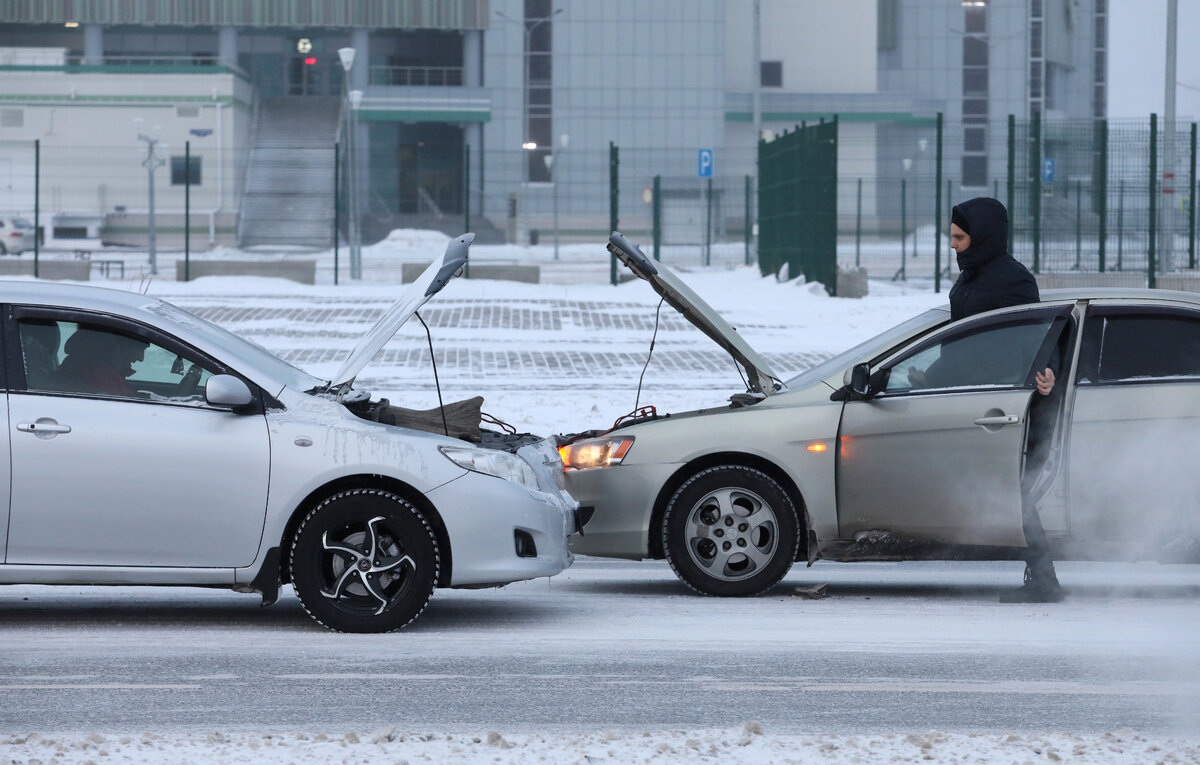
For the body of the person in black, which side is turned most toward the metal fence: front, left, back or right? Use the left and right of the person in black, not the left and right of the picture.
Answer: right

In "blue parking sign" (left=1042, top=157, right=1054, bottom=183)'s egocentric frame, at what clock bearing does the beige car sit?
The beige car is roughly at 12 o'clock from the blue parking sign.

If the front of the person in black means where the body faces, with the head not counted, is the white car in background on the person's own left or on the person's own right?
on the person's own right

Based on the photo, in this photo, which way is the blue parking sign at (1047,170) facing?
toward the camera

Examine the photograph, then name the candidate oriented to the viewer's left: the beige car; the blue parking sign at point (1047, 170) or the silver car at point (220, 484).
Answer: the beige car

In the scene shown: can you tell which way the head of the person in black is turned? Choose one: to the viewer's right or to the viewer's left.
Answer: to the viewer's left

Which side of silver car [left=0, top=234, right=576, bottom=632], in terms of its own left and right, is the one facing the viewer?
right

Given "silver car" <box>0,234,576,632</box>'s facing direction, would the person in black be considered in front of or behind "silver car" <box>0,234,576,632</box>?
in front

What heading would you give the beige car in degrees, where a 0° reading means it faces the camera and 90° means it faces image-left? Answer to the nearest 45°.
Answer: approximately 90°

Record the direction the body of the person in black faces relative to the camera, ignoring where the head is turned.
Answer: to the viewer's left

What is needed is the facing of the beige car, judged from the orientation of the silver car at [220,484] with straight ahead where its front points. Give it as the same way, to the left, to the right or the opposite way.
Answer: the opposite way

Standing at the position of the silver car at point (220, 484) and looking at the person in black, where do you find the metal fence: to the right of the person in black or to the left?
left

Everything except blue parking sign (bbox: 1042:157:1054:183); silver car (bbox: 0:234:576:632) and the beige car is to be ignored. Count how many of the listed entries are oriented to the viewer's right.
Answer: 1

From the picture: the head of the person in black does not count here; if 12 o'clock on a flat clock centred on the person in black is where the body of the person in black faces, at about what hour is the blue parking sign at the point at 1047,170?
The blue parking sign is roughly at 3 o'clock from the person in black.

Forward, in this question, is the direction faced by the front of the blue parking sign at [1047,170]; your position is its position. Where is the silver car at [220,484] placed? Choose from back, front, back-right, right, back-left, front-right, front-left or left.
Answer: front
